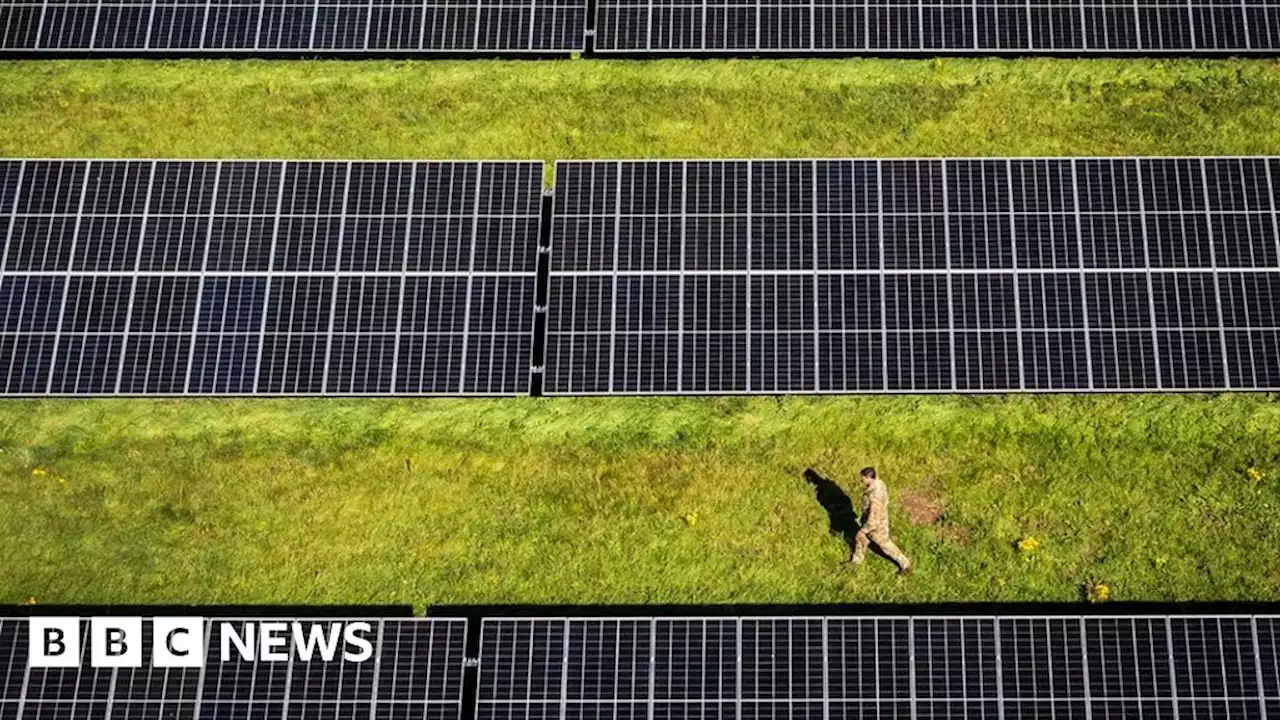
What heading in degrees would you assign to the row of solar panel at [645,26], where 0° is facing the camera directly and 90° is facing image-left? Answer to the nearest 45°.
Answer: approximately 0°

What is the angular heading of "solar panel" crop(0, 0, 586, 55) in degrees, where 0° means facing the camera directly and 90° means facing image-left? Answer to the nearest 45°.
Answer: approximately 0°

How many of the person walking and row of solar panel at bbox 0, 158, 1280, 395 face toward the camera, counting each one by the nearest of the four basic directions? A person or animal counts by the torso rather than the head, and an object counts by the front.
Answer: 1
